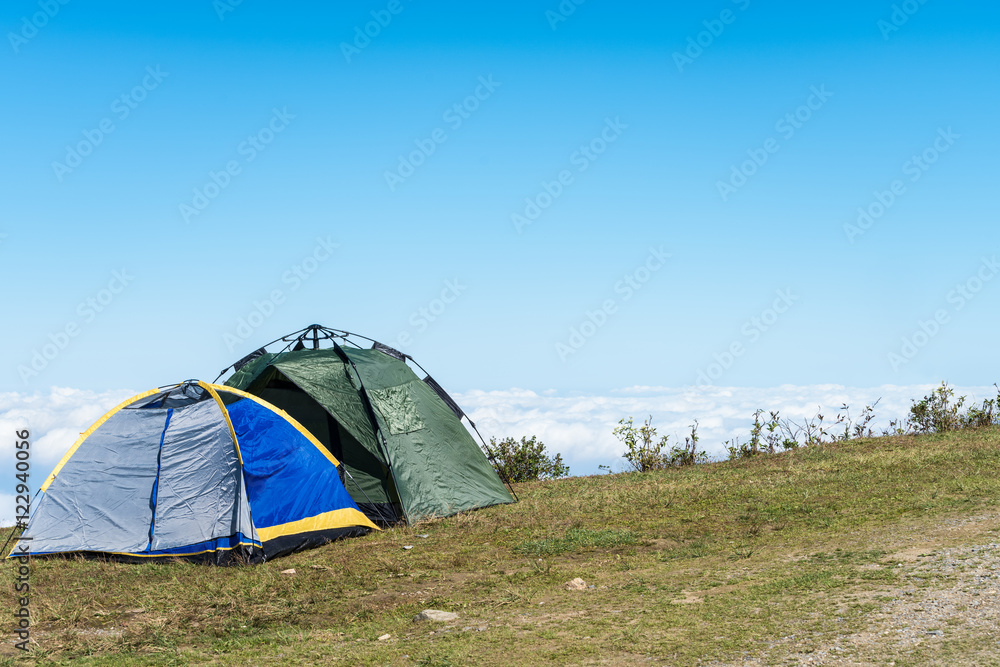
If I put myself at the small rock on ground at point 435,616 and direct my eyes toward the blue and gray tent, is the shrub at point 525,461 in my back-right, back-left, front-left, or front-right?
front-right

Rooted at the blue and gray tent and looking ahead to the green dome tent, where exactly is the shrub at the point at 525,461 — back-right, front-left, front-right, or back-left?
front-left

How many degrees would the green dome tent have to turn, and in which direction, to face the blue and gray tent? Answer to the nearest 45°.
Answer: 0° — it already faces it

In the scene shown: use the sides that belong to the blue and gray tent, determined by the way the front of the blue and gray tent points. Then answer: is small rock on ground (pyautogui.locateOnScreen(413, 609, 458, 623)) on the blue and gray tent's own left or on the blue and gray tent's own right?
on the blue and gray tent's own left

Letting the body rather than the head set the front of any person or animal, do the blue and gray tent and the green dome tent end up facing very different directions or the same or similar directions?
same or similar directions

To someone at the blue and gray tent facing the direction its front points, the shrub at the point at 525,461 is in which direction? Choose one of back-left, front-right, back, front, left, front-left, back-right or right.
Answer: back

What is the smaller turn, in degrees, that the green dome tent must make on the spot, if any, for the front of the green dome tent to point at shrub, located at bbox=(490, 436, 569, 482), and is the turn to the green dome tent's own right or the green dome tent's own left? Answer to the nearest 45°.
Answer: approximately 180°

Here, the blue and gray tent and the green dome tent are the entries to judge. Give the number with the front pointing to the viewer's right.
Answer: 0

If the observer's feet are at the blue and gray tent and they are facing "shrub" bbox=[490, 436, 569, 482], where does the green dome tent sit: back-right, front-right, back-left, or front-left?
front-right

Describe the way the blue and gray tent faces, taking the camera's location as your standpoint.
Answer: facing the viewer and to the left of the viewer

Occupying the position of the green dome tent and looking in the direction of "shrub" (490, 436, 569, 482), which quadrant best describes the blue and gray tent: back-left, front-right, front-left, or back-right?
back-left

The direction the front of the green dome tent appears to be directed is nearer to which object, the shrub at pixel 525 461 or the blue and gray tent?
the blue and gray tent

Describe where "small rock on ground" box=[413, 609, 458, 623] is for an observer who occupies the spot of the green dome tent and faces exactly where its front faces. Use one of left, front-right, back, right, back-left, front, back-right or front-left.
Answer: front-left

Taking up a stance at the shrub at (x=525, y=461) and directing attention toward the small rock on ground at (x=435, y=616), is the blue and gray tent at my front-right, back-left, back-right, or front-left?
front-right
